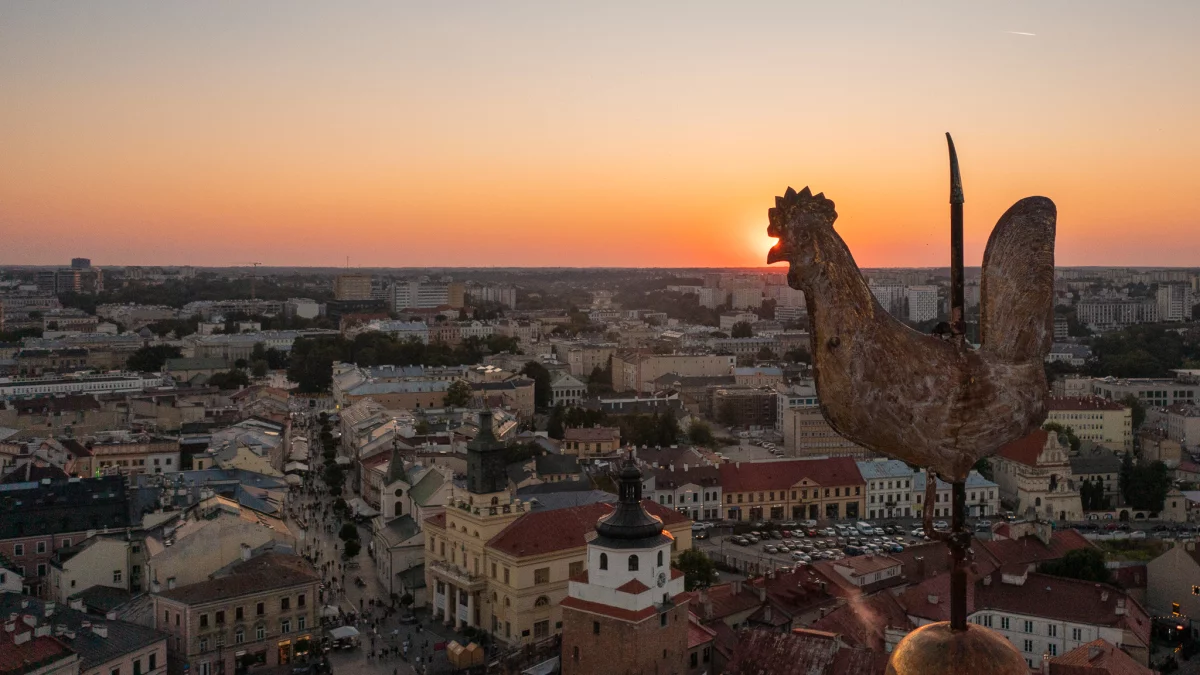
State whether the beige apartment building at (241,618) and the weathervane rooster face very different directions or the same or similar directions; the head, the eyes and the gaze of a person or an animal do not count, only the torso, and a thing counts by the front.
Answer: very different directions

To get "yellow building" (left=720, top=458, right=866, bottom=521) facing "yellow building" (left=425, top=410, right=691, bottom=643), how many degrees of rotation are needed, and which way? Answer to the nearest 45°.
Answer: approximately 45° to its right

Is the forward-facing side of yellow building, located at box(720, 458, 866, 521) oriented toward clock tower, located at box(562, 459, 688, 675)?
yes

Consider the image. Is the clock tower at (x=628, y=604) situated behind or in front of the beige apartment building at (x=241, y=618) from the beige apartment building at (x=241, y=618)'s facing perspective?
in front

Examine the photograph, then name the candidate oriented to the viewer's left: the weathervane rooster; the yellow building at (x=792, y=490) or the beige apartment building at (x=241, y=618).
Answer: the weathervane rooster

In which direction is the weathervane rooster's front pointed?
to the viewer's left

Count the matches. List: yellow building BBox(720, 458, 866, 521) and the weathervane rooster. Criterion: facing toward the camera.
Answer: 1

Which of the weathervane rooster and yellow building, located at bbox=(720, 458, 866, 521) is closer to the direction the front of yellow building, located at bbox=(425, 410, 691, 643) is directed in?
the weathervane rooster

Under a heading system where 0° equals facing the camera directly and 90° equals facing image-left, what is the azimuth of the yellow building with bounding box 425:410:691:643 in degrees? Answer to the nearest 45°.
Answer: approximately 45°

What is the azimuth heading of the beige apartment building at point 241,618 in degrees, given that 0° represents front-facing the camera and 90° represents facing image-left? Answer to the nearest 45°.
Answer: approximately 315°

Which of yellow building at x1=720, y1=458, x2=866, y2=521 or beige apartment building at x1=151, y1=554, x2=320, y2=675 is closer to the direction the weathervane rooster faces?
the beige apartment building
